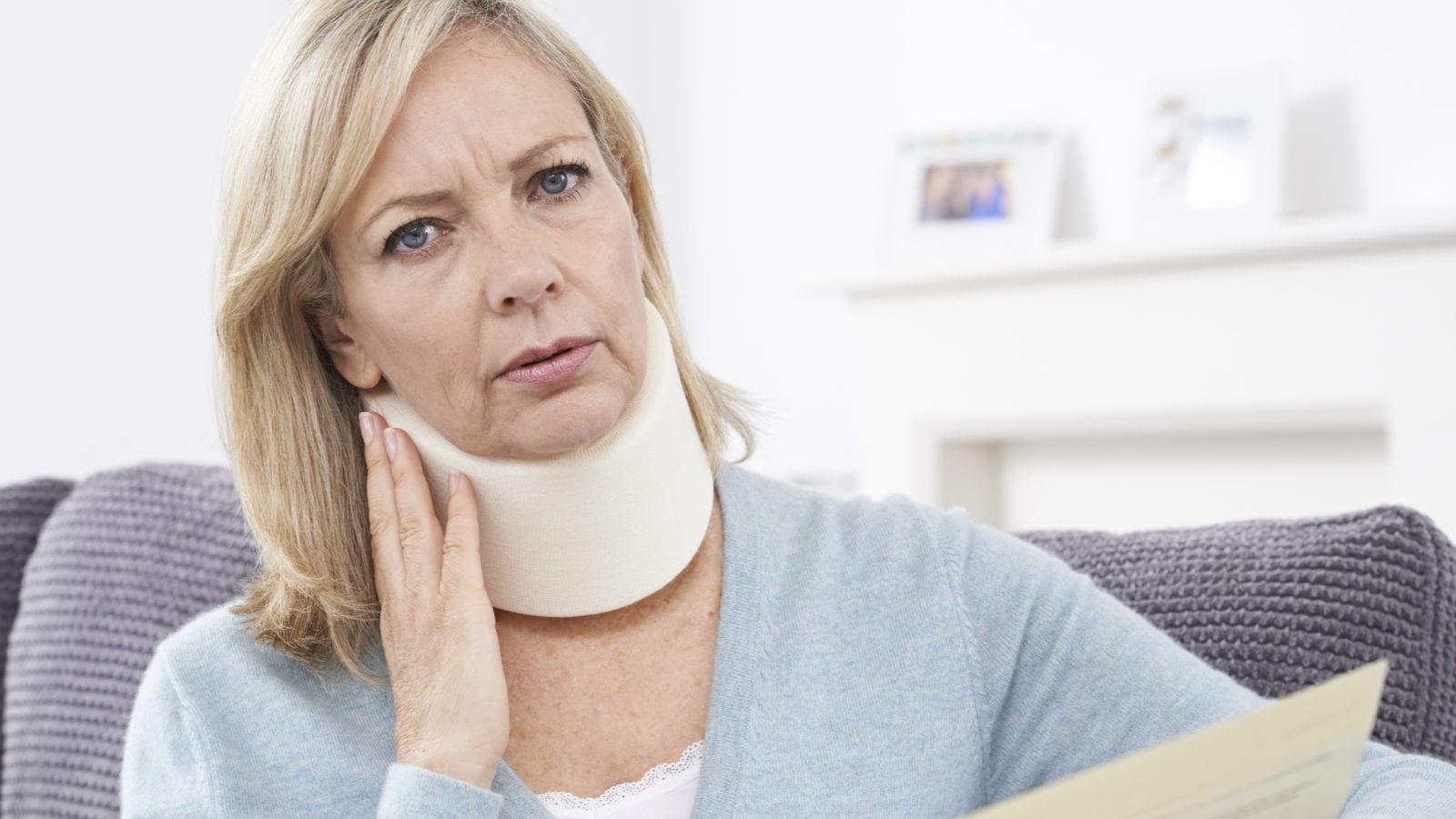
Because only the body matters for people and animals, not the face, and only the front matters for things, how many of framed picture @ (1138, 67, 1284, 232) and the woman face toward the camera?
2

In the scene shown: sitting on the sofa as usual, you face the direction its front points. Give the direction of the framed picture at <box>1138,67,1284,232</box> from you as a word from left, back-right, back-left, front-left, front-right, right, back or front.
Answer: back-left

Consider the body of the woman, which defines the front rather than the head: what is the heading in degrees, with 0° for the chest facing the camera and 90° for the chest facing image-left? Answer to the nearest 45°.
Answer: approximately 0°

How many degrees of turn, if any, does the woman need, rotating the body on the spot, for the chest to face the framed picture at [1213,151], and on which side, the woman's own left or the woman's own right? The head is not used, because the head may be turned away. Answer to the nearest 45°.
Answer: approximately 135° to the woman's own left

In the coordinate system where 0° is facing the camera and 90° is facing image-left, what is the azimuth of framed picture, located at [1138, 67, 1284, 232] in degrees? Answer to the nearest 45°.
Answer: approximately 0°

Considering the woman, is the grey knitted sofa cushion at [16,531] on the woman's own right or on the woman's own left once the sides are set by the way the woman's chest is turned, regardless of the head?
on the woman's own right

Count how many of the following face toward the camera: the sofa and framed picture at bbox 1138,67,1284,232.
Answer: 2
